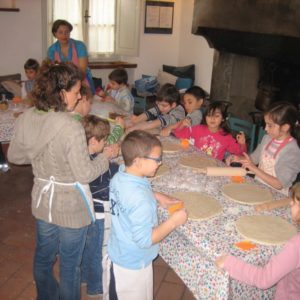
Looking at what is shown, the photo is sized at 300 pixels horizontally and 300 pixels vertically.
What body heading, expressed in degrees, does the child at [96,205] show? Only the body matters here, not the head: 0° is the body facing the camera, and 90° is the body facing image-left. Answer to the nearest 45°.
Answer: approximately 270°

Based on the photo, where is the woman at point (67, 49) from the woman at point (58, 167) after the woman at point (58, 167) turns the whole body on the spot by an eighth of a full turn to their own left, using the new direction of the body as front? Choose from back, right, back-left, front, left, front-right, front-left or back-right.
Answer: front

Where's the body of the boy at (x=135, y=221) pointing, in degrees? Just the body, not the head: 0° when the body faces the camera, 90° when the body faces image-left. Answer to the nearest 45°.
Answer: approximately 270°

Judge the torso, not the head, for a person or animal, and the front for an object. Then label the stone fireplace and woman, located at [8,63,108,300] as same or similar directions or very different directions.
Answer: very different directions

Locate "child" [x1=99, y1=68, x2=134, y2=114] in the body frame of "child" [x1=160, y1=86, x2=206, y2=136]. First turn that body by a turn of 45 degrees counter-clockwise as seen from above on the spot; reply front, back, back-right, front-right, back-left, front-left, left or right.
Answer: back-right

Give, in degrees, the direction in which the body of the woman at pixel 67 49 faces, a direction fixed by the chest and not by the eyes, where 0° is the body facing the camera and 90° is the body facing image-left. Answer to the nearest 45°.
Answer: approximately 0°

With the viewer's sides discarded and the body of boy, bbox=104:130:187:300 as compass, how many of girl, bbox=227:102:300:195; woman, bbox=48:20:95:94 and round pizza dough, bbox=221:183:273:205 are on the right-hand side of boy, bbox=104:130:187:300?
0

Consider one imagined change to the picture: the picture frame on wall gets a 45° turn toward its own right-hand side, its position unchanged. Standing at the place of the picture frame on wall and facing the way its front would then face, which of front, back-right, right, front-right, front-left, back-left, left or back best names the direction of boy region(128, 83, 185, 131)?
front-left

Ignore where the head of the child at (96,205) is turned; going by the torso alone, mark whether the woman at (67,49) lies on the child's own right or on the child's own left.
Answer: on the child's own left

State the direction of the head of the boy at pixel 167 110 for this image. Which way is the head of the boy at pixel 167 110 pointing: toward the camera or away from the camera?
toward the camera

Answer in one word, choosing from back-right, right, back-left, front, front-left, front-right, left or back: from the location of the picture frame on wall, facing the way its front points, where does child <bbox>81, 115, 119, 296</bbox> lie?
front

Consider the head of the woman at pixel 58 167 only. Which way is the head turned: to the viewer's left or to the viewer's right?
to the viewer's right

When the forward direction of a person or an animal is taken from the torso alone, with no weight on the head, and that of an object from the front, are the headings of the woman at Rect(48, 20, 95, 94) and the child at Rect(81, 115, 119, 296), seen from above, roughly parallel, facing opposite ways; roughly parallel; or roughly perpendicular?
roughly perpendicular

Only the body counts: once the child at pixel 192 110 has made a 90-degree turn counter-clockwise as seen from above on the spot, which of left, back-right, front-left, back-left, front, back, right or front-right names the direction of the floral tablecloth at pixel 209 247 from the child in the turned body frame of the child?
front-right

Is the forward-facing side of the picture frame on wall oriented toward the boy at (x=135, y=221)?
yes

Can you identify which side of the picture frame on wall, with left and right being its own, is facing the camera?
front
